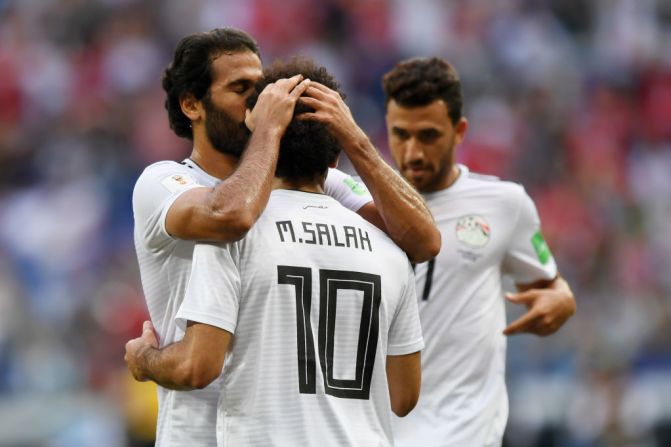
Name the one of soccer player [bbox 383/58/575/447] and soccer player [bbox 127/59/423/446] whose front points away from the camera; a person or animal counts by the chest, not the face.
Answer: soccer player [bbox 127/59/423/446]

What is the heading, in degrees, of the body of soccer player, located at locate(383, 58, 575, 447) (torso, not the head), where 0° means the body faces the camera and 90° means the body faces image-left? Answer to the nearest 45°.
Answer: approximately 45°

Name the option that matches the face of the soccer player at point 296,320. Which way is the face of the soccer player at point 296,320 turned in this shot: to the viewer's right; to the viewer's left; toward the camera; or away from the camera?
away from the camera

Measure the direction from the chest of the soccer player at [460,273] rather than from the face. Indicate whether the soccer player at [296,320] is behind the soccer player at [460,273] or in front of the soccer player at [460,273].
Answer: in front

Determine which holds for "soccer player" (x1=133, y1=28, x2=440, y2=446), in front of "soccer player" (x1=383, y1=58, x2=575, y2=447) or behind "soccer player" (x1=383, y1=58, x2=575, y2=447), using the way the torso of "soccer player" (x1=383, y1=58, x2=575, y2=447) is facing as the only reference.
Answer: in front

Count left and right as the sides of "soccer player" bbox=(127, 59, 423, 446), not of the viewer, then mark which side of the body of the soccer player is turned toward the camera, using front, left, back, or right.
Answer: back

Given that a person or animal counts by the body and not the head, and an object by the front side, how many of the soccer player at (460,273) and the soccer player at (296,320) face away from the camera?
1

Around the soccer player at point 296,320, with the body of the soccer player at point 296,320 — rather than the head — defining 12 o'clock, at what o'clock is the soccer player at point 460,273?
the soccer player at point 460,273 is roughly at 1 o'clock from the soccer player at point 296,320.
